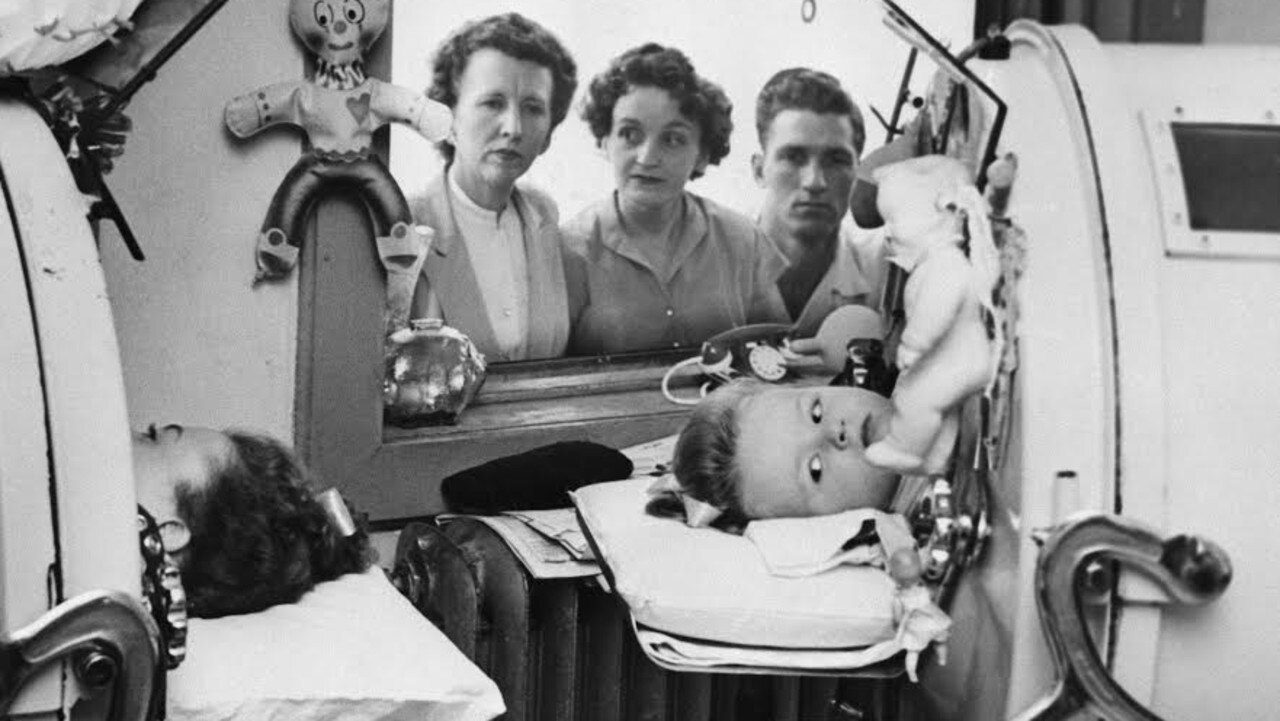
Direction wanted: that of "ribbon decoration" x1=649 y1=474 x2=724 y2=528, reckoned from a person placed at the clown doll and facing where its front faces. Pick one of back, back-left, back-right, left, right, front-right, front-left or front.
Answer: front-left

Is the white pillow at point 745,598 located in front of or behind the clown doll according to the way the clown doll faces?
in front

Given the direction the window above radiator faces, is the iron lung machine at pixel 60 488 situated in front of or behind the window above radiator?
in front

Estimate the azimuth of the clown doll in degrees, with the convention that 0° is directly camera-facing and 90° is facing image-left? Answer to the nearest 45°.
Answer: approximately 0°

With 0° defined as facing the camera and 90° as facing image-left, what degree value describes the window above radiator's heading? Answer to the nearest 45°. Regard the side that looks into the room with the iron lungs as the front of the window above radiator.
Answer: approximately 0°

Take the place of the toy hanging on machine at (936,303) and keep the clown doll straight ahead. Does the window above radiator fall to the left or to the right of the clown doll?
right

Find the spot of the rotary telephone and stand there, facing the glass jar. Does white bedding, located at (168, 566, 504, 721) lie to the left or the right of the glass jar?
left

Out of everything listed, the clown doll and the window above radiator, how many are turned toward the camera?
2

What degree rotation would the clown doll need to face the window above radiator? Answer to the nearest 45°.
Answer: approximately 135° to its left
